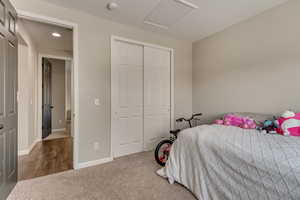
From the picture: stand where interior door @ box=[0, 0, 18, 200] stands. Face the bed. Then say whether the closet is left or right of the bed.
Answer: left

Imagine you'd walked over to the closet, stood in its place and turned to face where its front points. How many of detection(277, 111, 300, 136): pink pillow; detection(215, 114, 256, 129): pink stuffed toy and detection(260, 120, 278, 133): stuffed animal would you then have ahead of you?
3

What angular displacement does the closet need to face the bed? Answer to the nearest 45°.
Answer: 0° — it already faces it

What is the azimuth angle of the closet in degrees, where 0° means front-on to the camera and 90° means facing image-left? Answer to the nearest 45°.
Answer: approximately 315°

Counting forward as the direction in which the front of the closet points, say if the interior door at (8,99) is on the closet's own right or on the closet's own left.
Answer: on the closet's own right
